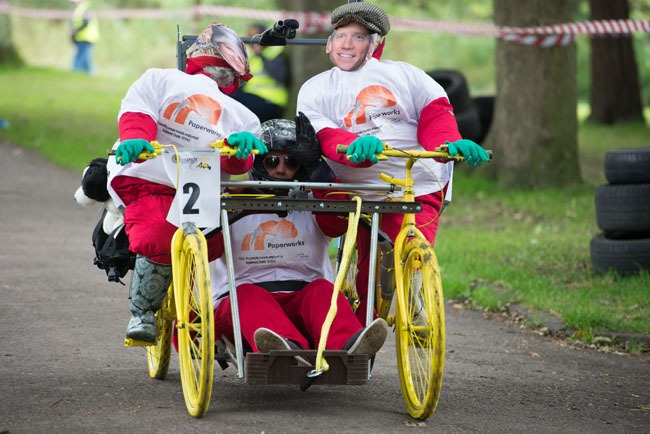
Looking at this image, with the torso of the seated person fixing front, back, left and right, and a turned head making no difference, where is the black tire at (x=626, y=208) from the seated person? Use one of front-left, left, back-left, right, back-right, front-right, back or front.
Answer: back-left

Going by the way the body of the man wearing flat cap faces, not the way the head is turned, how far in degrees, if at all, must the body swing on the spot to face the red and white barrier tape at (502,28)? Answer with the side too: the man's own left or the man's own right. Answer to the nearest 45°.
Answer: approximately 180°

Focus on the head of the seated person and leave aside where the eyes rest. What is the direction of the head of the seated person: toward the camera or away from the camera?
toward the camera

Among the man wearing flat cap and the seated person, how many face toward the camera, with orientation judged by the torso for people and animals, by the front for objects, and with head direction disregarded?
2

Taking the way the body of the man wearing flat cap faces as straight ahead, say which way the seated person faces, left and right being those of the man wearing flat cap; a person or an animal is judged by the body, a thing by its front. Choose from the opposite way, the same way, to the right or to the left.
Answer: the same way

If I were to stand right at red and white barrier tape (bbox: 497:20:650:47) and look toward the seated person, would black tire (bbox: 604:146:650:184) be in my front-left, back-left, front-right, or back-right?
front-left

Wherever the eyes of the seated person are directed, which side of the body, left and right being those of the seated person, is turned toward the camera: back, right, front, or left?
front

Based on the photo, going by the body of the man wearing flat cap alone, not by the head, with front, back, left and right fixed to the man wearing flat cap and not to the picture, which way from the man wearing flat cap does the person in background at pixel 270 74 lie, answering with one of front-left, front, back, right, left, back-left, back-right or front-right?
back

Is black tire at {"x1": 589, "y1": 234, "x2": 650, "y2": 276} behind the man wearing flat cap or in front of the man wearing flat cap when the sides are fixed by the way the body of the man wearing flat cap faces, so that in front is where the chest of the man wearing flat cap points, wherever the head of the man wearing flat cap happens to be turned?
behind

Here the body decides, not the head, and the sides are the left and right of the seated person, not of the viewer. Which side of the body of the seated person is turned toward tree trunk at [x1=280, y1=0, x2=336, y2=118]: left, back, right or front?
back

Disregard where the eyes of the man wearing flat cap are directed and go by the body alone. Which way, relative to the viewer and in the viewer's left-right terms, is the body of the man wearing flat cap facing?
facing the viewer
